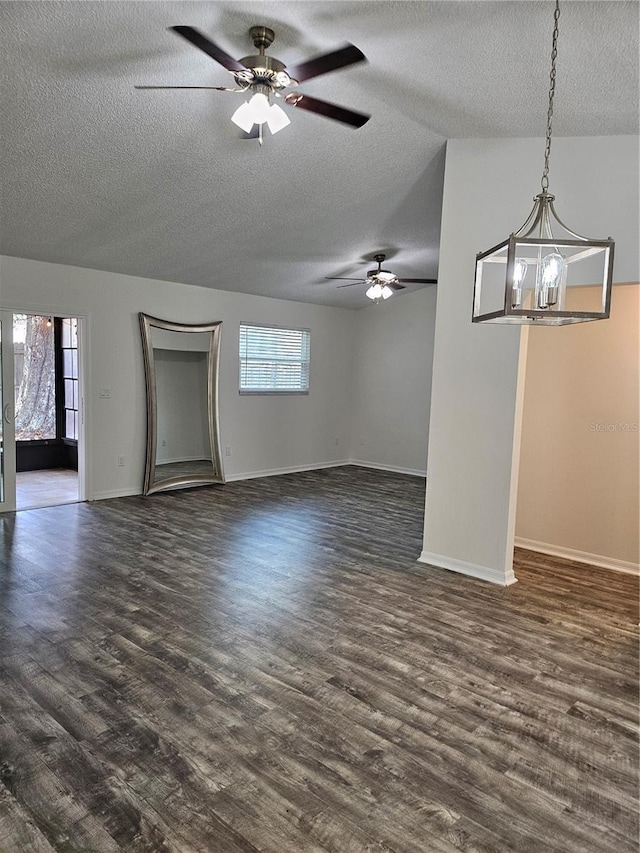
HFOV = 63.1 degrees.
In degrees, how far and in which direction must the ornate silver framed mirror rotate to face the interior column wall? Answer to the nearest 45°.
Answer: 0° — it already faces it

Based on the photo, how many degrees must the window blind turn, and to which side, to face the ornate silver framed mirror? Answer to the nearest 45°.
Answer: approximately 90° to its right

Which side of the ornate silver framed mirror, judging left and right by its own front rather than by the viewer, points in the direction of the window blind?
left

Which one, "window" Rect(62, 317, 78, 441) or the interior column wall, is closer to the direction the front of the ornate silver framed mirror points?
the interior column wall

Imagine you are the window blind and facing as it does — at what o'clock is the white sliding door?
The white sliding door is roughly at 3 o'clock from the window blind.

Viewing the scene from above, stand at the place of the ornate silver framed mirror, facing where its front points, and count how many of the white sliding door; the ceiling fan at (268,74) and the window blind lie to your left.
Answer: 1

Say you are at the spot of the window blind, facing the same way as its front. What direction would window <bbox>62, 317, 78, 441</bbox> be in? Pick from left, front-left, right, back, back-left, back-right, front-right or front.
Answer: back-right

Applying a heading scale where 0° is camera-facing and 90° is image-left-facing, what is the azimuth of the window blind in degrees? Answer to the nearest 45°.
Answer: approximately 315°

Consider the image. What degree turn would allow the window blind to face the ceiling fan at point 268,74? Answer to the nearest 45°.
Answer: approximately 45° to its right

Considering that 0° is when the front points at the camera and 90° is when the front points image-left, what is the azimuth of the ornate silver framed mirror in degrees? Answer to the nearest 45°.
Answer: approximately 315°

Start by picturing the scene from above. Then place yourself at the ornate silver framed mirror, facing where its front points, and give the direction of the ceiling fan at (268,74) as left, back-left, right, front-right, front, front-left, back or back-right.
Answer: front-right
